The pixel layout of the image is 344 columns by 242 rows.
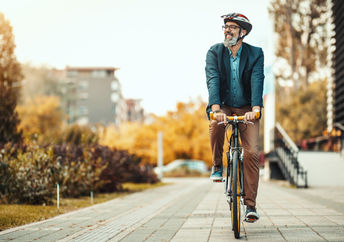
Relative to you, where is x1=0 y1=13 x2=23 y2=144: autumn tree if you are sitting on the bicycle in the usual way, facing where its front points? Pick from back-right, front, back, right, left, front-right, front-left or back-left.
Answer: back-right

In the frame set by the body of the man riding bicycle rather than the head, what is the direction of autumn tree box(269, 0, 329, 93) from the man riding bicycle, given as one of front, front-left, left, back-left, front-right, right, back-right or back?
back

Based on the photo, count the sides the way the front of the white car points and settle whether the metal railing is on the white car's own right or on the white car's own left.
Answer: on the white car's own left

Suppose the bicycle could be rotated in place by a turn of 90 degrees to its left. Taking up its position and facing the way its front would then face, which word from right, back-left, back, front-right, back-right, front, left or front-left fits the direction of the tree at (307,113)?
left

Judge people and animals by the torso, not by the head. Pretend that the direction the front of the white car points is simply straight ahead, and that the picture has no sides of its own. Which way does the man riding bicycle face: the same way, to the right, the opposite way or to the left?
to the left

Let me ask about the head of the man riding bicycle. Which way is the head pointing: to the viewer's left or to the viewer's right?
to the viewer's left

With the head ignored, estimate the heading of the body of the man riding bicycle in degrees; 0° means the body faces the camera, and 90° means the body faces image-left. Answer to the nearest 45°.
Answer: approximately 0°

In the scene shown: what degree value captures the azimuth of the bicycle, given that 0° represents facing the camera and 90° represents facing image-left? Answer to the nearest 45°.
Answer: approximately 0°

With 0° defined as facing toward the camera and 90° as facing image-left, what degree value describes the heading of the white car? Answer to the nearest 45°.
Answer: approximately 90°

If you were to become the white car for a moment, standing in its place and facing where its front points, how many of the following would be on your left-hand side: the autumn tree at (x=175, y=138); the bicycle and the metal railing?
2

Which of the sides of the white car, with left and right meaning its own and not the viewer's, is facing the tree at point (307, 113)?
back
